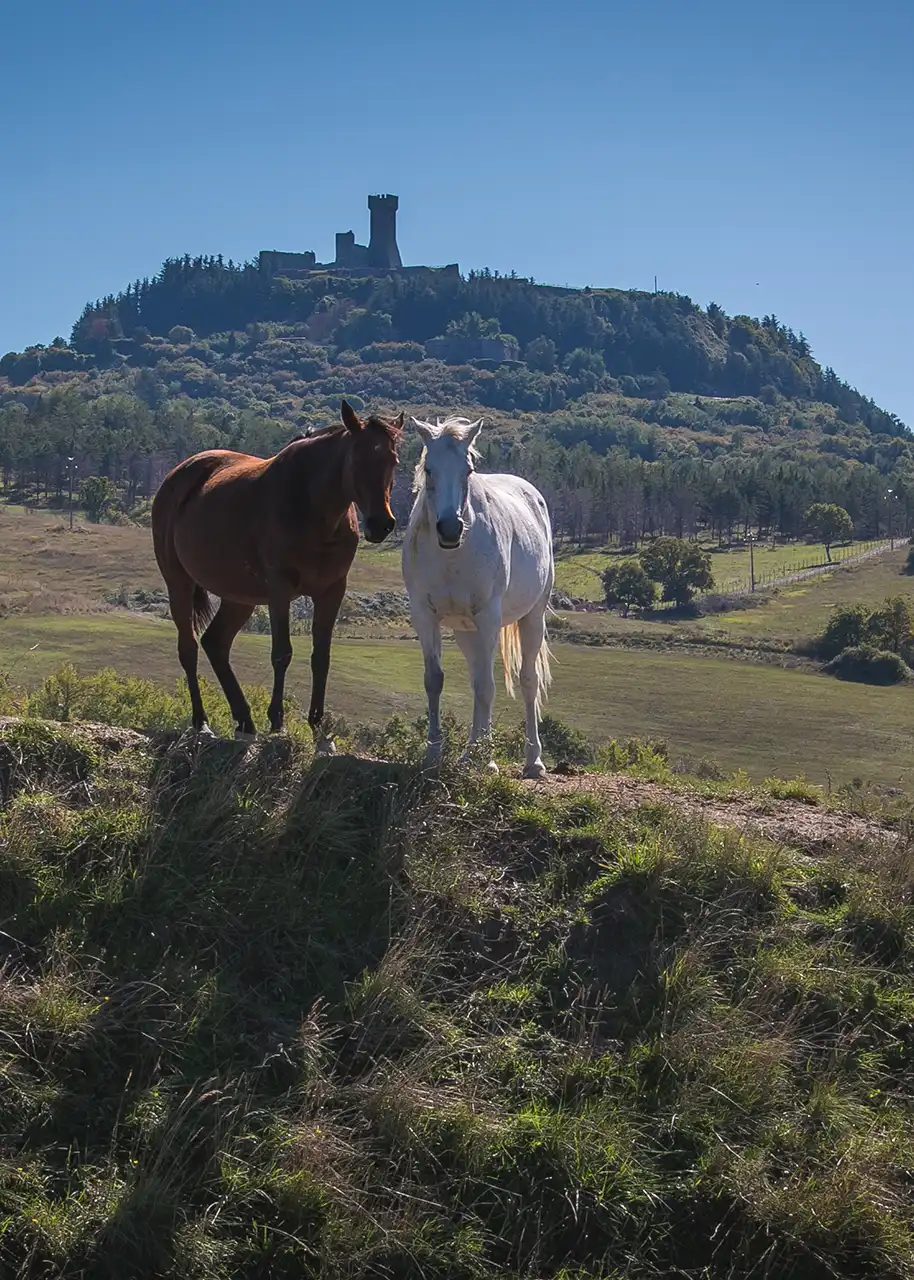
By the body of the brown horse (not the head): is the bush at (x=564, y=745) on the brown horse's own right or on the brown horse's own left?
on the brown horse's own left

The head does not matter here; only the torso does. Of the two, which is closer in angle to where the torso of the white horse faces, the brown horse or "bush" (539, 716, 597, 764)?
the brown horse

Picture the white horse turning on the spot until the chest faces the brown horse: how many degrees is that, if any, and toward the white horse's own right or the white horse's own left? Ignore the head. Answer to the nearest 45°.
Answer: approximately 45° to the white horse's own right

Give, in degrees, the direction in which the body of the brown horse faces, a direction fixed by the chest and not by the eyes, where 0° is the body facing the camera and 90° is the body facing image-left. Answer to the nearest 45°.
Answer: approximately 315°

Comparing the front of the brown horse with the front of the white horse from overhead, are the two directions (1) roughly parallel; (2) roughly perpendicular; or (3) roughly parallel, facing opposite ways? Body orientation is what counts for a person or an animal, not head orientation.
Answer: roughly perpendicular

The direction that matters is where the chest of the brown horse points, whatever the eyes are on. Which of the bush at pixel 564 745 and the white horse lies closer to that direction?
the white horse
